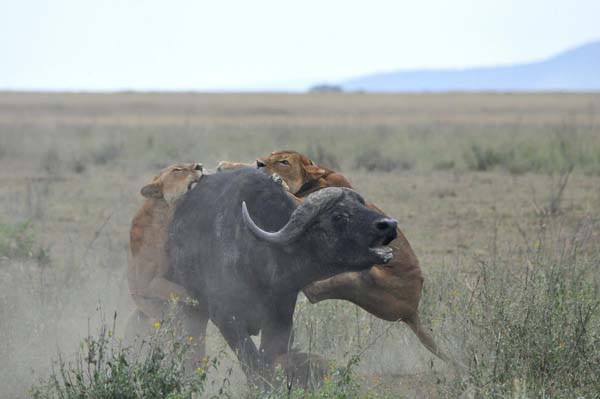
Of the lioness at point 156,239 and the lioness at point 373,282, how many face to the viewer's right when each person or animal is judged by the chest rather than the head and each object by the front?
1

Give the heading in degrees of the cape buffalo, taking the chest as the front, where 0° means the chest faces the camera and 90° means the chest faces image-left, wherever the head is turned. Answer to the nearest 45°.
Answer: approximately 315°

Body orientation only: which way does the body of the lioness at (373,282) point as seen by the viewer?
to the viewer's left

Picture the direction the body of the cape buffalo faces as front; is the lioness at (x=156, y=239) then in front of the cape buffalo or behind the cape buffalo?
behind

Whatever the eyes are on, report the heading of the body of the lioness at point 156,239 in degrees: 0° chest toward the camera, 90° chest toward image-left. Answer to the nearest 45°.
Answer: approximately 270°

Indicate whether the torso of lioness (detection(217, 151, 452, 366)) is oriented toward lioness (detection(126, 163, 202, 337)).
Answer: yes

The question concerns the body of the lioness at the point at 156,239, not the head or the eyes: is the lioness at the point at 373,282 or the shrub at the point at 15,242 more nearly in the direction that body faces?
the lioness

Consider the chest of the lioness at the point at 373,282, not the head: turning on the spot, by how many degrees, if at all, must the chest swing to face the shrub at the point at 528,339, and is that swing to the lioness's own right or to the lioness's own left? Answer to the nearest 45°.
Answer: approximately 180°

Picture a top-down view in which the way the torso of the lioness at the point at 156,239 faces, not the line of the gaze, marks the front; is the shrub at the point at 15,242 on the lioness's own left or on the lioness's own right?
on the lioness's own left

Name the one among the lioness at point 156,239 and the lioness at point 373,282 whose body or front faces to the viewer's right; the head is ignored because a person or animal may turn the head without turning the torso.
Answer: the lioness at point 156,239
